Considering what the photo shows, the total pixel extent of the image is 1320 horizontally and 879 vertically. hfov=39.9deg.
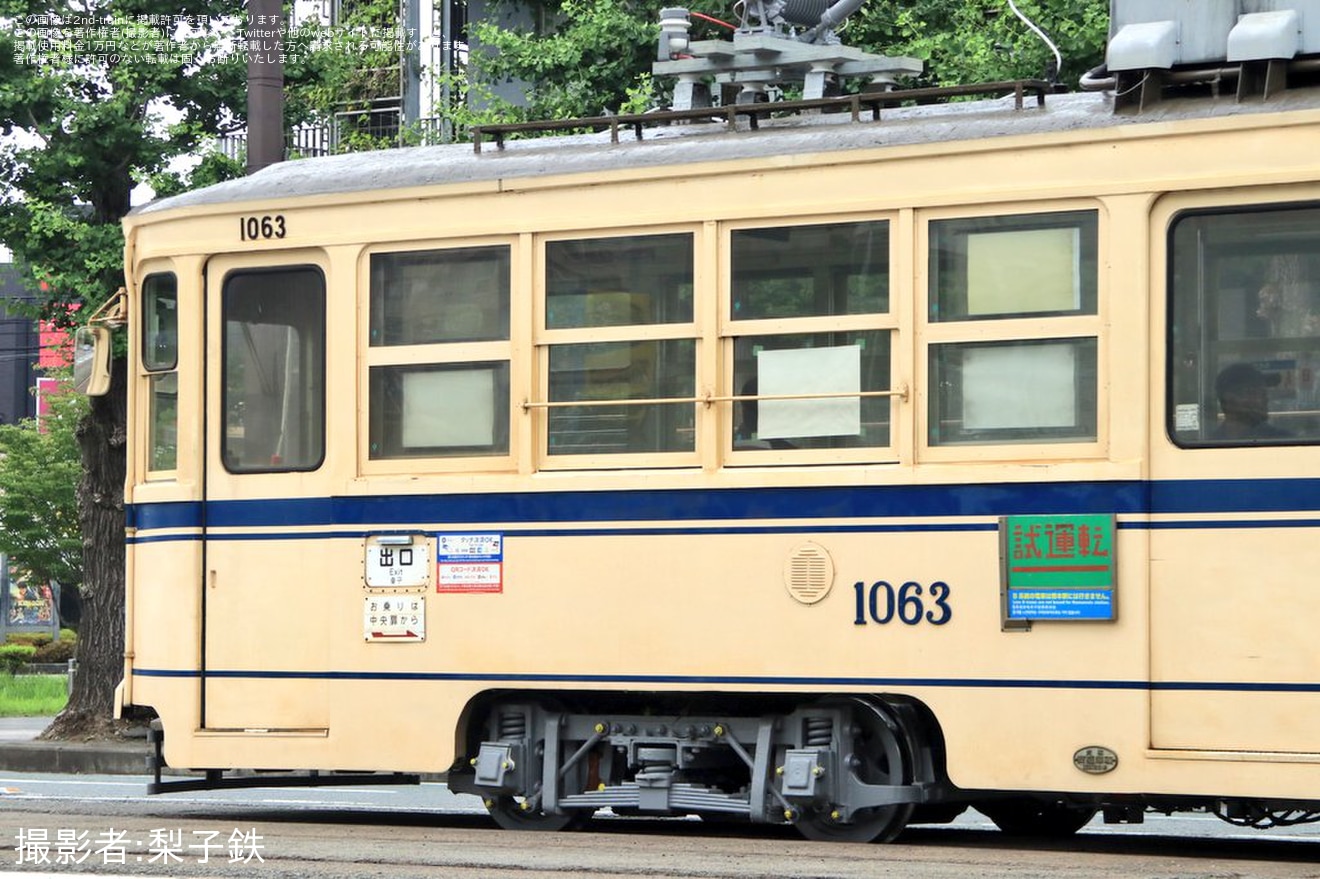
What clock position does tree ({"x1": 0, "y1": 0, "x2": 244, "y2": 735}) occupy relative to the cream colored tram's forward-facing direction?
The tree is roughly at 2 o'clock from the cream colored tram.

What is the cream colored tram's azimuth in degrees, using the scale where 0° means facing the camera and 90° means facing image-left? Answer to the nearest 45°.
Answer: approximately 90°

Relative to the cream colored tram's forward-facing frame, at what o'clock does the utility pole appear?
The utility pole is roughly at 2 o'clock from the cream colored tram.
